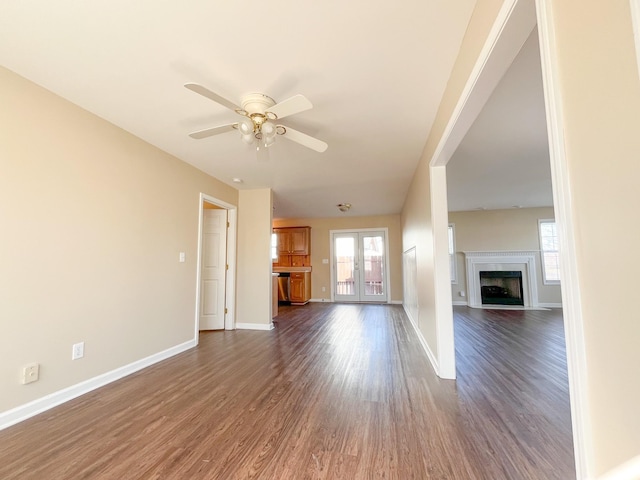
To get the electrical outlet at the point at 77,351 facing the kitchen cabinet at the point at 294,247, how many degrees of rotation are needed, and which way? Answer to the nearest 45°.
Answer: approximately 90° to its left

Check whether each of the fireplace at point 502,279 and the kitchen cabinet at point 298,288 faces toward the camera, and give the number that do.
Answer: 2

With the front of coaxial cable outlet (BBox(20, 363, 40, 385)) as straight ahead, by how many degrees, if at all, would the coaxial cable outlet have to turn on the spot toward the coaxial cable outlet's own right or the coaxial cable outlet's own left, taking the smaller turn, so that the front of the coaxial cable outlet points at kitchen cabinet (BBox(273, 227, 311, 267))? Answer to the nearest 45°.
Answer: approximately 90° to the coaxial cable outlet's own left

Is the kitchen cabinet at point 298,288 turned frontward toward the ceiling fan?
yes

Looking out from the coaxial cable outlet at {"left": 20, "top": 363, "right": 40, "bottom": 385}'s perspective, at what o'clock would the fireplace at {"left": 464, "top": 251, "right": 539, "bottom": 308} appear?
The fireplace is roughly at 11 o'clock from the coaxial cable outlet.

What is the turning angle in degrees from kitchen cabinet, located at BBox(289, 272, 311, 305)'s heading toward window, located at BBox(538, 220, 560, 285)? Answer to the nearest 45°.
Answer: approximately 90° to its left

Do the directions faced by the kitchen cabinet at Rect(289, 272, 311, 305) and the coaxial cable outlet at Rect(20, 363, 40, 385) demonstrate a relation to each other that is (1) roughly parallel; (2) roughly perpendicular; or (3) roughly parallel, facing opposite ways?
roughly perpendicular

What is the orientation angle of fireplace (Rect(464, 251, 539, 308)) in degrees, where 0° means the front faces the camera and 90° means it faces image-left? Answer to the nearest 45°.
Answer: approximately 0°

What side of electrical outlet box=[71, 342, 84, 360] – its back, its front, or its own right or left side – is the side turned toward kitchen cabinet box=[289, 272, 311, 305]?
left

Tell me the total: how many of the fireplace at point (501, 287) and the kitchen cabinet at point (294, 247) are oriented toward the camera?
2

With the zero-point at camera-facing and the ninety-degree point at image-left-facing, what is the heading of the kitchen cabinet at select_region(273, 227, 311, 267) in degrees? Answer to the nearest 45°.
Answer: approximately 0°

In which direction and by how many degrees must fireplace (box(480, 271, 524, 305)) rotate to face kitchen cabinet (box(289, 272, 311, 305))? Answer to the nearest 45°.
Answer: approximately 45° to its right

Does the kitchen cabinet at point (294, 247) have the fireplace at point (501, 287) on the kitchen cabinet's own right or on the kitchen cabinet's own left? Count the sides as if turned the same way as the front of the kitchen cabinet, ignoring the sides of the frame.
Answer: on the kitchen cabinet's own left
